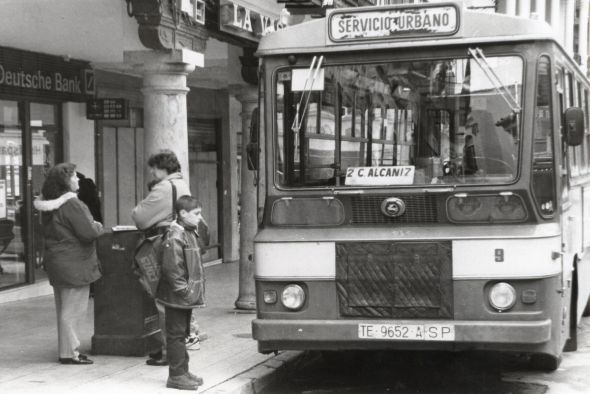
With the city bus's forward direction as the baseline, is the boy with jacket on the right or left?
on its right

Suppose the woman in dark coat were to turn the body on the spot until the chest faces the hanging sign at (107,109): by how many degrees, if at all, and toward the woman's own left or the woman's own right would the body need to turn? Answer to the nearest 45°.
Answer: approximately 90° to the woman's own left

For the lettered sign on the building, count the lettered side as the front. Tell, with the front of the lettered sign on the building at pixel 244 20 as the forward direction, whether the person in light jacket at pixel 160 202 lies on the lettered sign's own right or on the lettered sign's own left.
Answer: on the lettered sign's own right

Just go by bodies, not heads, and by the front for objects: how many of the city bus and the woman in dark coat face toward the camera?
1

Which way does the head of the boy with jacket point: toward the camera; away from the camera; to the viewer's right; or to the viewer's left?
to the viewer's right

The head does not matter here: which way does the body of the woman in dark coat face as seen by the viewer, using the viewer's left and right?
facing to the right of the viewer
